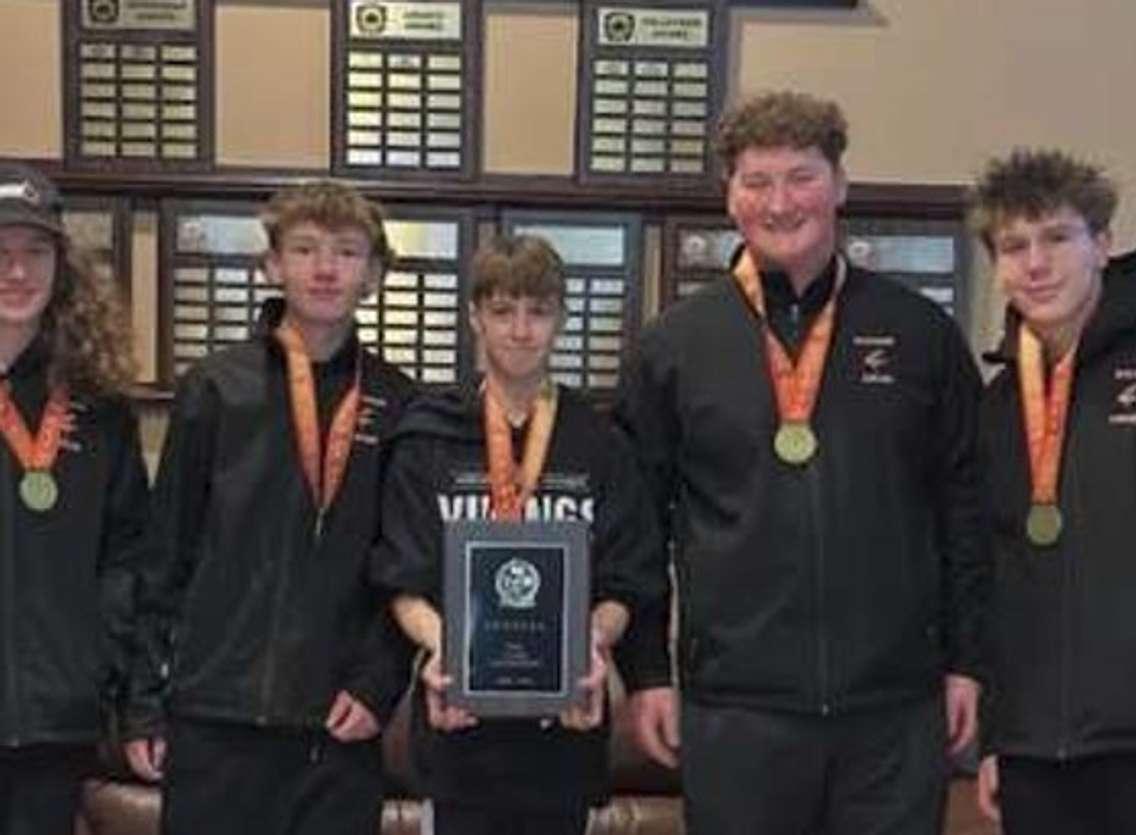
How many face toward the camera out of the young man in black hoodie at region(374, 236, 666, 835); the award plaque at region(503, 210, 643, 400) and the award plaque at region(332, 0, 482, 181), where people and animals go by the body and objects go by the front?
3

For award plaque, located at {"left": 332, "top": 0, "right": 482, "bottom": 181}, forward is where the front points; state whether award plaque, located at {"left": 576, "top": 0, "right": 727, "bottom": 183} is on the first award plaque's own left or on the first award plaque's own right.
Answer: on the first award plaque's own left

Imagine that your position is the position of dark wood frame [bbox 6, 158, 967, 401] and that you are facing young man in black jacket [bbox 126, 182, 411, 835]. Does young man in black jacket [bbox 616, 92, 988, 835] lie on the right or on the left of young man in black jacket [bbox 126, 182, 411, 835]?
left

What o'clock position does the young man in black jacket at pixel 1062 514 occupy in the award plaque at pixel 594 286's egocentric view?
The young man in black jacket is roughly at 11 o'clock from the award plaque.

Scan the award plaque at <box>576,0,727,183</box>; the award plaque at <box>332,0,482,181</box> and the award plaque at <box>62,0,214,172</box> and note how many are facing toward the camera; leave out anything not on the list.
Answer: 3

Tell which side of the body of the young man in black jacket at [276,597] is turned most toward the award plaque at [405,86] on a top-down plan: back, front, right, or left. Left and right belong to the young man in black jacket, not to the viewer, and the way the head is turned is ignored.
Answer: back

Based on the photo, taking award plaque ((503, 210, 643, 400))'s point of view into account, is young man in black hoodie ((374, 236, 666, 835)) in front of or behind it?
in front
